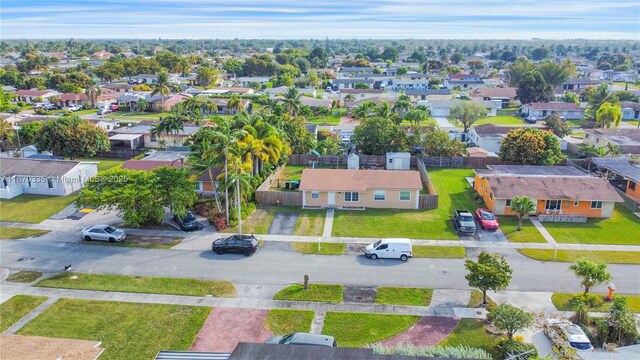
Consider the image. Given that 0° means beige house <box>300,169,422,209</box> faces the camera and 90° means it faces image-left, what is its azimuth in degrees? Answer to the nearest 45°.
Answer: approximately 0°

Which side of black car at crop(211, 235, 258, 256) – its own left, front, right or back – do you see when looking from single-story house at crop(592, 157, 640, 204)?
back

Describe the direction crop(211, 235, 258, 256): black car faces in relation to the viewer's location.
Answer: facing to the left of the viewer

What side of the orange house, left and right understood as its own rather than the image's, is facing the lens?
front

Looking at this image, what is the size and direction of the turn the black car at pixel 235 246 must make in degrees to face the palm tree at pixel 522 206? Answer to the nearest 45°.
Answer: approximately 180°

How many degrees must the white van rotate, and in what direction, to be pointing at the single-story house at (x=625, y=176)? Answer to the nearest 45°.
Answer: approximately 135° to its right

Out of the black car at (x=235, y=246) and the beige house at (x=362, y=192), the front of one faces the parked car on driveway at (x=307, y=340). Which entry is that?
the beige house

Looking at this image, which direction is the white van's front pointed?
to the viewer's left

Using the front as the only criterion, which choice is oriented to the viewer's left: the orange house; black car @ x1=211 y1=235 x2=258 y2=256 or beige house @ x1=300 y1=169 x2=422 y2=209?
the black car

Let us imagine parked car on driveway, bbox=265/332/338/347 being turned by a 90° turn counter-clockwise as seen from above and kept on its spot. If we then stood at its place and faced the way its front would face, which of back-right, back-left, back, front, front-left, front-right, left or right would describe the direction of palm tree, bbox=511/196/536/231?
back-left

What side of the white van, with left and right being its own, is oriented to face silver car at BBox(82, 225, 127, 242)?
front

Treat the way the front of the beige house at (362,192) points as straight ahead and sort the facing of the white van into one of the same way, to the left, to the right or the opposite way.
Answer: to the right

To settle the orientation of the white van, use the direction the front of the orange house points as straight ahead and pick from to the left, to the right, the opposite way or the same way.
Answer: to the right
